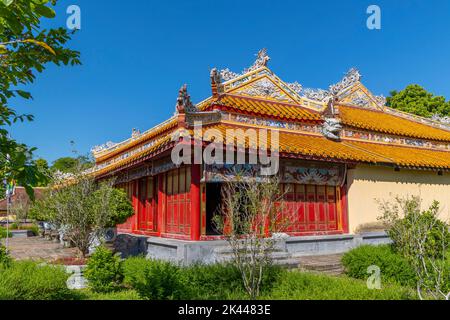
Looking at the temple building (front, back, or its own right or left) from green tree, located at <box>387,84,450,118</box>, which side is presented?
back

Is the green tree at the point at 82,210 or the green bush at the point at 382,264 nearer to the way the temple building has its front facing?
the green tree

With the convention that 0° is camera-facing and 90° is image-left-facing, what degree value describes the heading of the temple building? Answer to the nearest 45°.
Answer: approximately 45°

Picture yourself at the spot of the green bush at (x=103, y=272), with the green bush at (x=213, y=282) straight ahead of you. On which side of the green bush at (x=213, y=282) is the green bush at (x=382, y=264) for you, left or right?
left

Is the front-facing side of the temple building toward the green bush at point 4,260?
yes

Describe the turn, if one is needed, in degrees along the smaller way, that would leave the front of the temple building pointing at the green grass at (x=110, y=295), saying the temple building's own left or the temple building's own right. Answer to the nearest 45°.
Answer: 0° — it already faces it

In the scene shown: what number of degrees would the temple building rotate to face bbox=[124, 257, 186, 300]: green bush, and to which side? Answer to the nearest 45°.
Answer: approximately 45° to its left

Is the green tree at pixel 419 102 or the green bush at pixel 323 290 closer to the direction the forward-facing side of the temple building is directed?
the green bush
